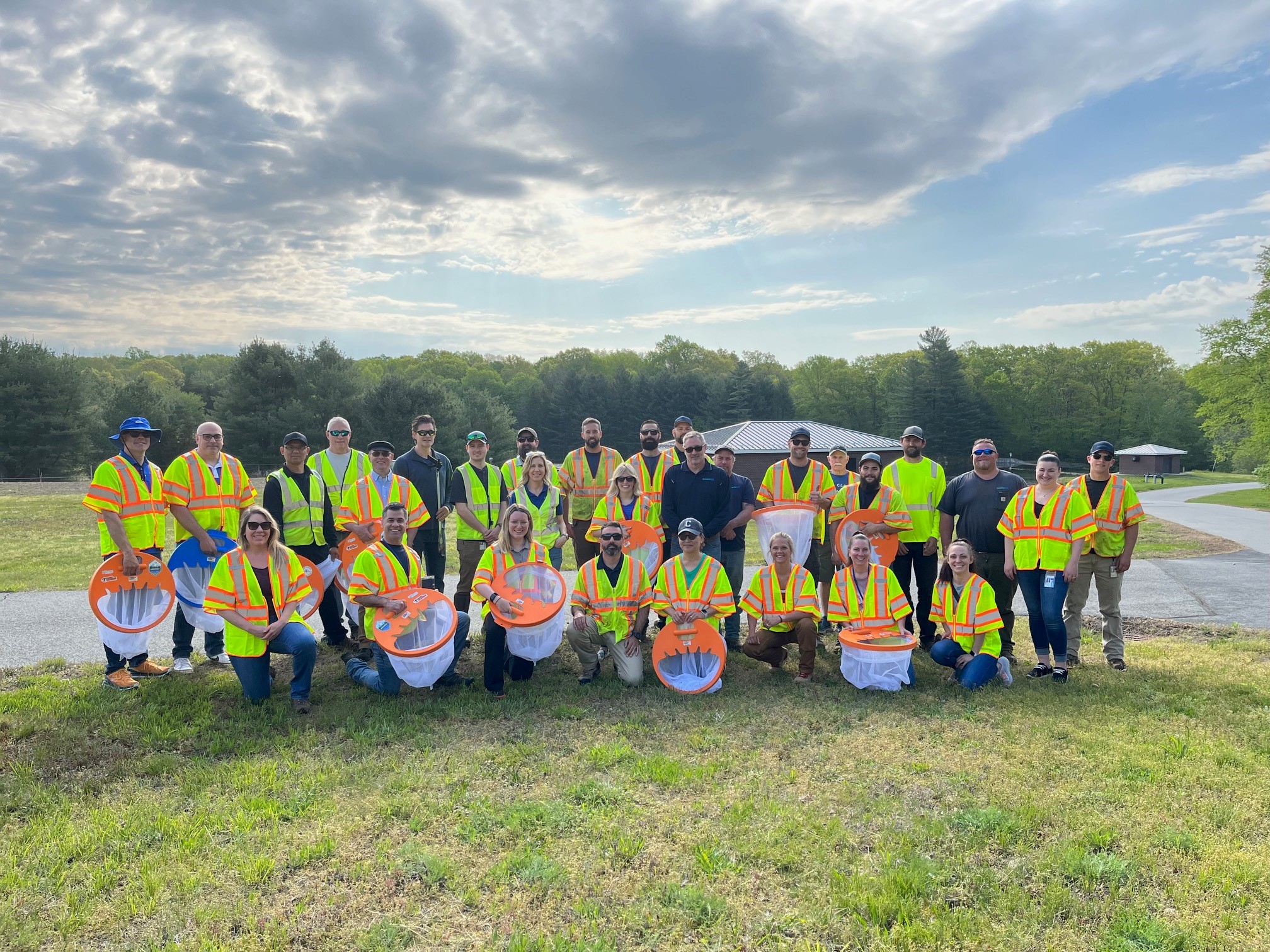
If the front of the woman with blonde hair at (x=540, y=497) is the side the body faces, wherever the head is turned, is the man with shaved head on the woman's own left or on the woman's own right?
on the woman's own right

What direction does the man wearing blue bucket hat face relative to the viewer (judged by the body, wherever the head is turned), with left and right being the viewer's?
facing the viewer and to the right of the viewer

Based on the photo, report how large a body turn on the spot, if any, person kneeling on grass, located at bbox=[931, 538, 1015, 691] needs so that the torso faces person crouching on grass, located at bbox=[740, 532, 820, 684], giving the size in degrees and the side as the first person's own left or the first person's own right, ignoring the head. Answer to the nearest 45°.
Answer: approximately 45° to the first person's own right

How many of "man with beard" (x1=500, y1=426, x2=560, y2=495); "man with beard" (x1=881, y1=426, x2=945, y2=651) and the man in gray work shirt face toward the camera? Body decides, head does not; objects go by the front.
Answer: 3

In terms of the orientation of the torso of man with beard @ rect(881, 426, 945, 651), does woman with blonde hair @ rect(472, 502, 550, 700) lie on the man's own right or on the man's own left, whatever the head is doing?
on the man's own right

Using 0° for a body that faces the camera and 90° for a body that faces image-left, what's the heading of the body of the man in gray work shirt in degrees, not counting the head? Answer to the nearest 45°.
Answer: approximately 0°

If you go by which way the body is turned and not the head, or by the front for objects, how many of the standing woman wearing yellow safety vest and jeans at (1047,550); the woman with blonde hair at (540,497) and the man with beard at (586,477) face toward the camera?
3

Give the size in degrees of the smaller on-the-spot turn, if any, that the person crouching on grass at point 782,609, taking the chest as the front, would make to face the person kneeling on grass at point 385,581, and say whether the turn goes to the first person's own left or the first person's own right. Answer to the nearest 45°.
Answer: approximately 90° to the first person's own right

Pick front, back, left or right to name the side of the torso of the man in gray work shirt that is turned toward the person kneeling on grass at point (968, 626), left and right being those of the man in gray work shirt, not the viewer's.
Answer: front

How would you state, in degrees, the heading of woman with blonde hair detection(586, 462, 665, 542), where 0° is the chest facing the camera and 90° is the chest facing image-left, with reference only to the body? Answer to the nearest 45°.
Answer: approximately 0°
